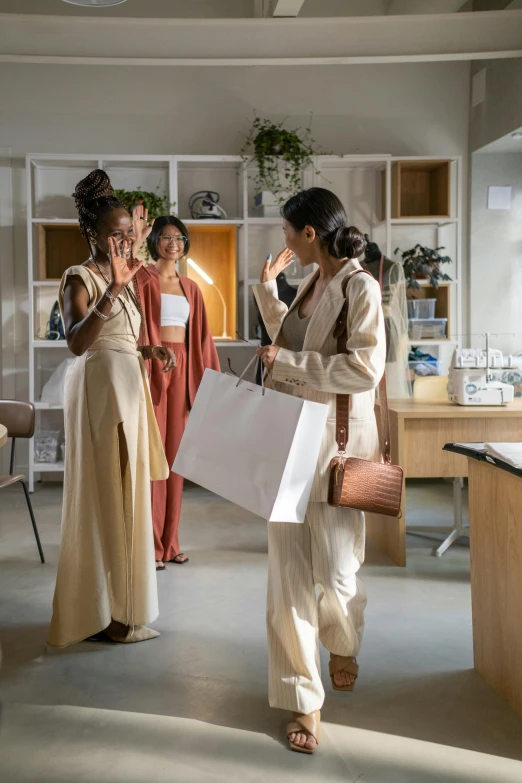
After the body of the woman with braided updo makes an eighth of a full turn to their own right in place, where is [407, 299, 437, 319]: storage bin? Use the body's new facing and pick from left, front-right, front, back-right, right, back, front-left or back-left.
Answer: back-left

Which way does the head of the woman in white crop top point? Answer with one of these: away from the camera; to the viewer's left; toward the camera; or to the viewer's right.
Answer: toward the camera

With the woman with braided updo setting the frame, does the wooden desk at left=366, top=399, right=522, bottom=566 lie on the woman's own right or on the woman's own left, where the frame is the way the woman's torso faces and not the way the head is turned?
on the woman's own left

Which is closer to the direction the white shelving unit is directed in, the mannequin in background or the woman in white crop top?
the woman in white crop top

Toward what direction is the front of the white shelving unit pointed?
toward the camera

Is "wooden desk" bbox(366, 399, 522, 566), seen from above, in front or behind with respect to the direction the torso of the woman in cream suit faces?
behind

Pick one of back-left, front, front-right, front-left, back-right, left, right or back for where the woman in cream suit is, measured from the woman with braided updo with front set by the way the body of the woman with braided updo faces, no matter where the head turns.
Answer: front

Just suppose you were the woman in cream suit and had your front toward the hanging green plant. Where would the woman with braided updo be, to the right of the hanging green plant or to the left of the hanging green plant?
left

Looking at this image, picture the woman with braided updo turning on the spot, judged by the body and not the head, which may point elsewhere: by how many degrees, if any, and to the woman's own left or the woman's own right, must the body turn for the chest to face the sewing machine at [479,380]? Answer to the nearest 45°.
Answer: approximately 90° to the woman's own left

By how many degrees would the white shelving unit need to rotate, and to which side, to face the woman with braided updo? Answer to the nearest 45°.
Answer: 0° — it already faces them

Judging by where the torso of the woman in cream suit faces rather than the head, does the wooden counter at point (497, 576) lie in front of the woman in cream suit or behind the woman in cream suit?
behind
